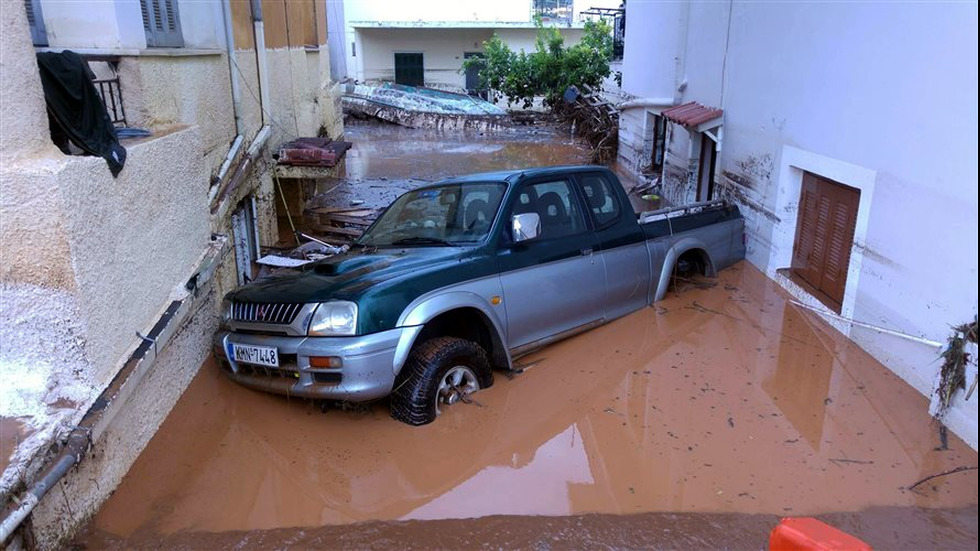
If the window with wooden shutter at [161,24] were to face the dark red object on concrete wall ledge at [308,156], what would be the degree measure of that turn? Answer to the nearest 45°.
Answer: approximately 135° to its left

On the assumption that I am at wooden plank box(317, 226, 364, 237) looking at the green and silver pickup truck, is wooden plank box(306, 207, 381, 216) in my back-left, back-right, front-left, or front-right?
back-left

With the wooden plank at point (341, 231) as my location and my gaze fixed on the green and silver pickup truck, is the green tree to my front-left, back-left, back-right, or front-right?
back-left

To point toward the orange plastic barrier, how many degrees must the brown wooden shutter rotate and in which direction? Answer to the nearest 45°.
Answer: approximately 45° to its left

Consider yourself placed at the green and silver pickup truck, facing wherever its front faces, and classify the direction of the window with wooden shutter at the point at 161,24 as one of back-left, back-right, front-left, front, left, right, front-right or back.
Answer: right

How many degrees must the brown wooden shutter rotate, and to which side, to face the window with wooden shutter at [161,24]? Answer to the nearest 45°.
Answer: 0° — it already faces it

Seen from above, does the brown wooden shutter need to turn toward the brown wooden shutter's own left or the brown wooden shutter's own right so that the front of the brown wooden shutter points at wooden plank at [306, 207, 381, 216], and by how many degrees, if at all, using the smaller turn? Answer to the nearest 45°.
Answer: approximately 45° to the brown wooden shutter's own right

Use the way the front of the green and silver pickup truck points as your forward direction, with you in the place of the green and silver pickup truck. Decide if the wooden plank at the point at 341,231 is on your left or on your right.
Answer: on your right

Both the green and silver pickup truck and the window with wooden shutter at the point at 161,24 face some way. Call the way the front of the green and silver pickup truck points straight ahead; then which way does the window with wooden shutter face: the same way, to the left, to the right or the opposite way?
to the left

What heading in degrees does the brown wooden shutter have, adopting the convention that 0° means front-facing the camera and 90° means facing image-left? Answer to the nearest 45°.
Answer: approximately 45°

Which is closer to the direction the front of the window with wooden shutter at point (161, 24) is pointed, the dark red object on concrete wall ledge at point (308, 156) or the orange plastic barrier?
the orange plastic barrier

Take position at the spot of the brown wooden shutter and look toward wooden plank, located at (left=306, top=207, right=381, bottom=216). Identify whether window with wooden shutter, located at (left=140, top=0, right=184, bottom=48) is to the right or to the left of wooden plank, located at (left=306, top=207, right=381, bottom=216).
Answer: left

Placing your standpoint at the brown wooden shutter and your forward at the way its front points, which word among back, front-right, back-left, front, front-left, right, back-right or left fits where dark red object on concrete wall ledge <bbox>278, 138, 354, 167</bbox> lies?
front-right

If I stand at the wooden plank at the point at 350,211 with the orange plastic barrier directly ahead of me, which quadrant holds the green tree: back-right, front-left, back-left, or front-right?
back-left
